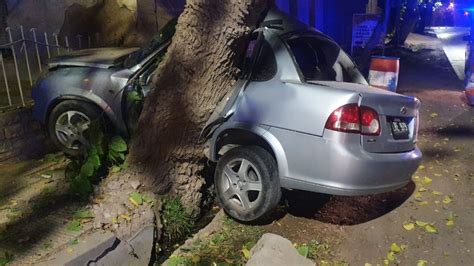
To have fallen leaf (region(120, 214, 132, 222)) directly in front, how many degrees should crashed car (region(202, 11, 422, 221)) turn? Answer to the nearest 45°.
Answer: approximately 90° to its left

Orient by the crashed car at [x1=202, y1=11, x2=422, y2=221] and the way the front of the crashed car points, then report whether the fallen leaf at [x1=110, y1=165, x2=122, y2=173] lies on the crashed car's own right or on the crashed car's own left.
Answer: on the crashed car's own left

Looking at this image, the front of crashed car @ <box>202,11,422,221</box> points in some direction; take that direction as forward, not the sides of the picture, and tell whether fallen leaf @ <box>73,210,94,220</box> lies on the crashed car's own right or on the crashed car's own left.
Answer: on the crashed car's own left

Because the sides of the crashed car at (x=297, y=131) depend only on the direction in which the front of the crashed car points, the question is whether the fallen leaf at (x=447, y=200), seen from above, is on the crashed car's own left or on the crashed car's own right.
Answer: on the crashed car's own right

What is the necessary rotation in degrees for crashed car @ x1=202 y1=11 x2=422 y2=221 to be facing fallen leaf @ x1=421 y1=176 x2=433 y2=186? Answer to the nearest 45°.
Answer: approximately 90° to its right

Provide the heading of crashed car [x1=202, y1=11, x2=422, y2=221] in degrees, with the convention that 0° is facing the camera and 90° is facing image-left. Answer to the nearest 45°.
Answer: approximately 135°

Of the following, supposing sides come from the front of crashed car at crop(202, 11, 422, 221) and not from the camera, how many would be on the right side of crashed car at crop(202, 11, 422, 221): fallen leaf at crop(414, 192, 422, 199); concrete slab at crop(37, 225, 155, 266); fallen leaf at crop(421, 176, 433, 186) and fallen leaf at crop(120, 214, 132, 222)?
2

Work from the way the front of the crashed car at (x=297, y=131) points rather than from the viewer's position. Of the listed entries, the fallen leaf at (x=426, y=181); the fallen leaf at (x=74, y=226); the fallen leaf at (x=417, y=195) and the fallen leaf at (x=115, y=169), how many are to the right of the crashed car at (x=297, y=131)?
2
